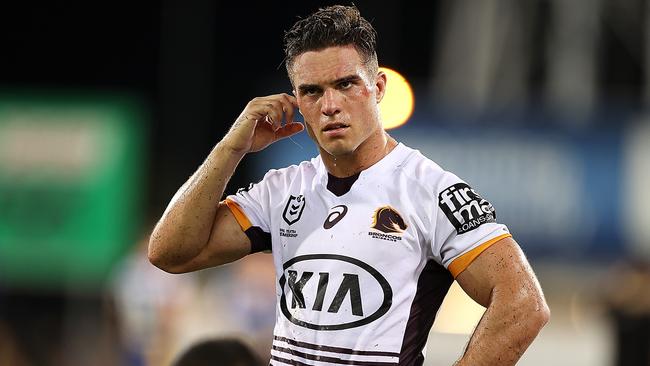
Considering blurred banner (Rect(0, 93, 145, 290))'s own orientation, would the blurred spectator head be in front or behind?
in front

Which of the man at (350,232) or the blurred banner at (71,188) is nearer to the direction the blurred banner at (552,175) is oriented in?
the man

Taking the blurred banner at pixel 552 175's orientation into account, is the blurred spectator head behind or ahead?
ahead

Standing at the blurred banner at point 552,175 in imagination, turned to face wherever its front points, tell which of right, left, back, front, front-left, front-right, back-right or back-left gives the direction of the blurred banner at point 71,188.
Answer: right

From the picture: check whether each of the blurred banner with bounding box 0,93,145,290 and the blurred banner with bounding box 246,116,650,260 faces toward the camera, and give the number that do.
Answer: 2

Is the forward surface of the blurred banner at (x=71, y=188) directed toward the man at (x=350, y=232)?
yes

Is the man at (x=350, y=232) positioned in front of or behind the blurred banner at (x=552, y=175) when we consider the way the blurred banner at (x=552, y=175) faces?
in front
